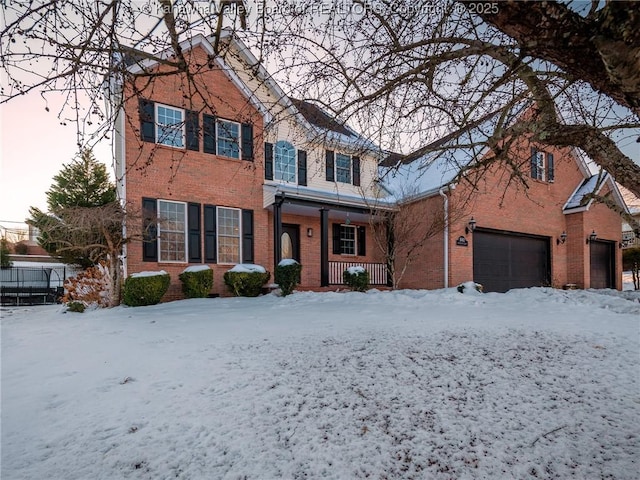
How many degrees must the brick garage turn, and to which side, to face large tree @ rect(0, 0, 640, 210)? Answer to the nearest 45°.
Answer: approximately 45° to its right

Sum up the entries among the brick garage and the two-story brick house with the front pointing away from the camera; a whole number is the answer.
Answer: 0

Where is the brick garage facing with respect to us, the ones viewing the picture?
facing the viewer and to the right of the viewer

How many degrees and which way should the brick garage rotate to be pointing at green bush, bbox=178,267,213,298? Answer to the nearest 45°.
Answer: approximately 90° to its right

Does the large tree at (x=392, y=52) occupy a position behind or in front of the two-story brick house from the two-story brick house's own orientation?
in front

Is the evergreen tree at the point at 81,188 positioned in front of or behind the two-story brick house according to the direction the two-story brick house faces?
behind
